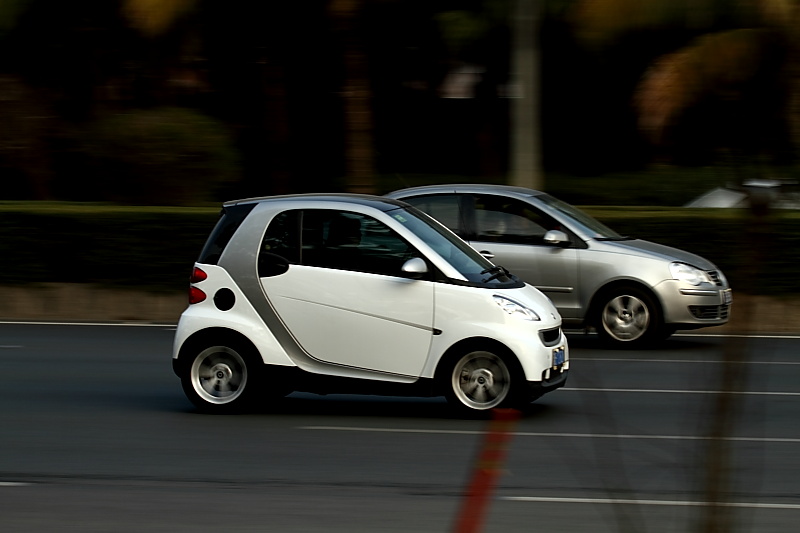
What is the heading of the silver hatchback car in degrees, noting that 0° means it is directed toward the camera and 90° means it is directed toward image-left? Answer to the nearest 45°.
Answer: approximately 270°

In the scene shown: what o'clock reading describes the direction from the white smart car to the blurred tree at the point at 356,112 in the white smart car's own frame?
The blurred tree is roughly at 9 o'clock from the white smart car.

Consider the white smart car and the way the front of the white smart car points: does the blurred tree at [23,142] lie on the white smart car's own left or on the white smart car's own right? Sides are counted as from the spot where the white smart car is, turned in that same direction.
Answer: on the white smart car's own left

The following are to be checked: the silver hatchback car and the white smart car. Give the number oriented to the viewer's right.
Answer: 2

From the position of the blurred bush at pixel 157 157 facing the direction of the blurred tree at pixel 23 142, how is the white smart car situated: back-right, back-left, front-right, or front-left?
back-left

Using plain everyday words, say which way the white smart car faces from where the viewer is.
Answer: facing to the right of the viewer

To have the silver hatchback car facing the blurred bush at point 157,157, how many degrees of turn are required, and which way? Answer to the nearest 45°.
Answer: approximately 135° to its left

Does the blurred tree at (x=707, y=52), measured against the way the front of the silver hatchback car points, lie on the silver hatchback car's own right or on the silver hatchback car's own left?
on the silver hatchback car's own left

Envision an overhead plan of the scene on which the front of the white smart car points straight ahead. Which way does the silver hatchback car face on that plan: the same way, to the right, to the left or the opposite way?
the same way

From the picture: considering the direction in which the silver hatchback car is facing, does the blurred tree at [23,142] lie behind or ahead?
behind

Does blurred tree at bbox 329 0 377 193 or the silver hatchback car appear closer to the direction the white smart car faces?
the silver hatchback car

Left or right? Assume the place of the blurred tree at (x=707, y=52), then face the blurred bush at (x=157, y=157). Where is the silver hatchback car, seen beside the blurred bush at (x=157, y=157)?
left
